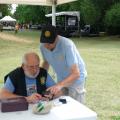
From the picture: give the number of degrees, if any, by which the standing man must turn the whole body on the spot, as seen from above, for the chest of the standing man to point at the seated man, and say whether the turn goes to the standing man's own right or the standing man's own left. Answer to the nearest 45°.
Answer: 0° — they already face them

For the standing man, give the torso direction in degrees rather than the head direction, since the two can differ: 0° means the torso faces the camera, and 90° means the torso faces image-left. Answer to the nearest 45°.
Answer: approximately 45°

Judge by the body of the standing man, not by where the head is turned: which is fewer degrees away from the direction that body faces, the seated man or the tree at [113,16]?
the seated man

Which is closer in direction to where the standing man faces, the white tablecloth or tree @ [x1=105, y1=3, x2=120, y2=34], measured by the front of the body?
the white tablecloth

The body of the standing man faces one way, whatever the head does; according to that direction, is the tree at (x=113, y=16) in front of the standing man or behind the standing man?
behind
